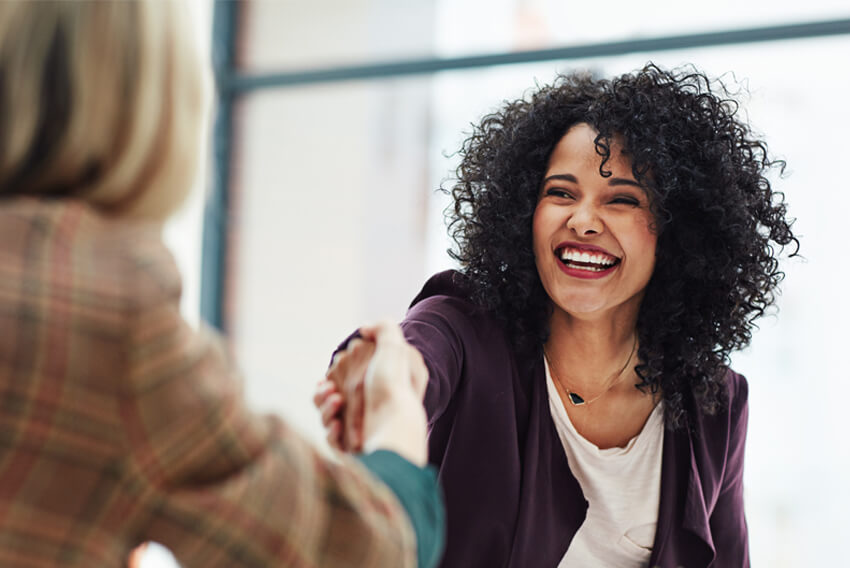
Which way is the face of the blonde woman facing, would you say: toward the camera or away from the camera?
away from the camera

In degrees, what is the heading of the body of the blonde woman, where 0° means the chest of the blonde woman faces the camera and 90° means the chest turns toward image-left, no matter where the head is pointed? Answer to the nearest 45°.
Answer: approximately 225°

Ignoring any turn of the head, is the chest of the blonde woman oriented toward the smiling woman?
yes
